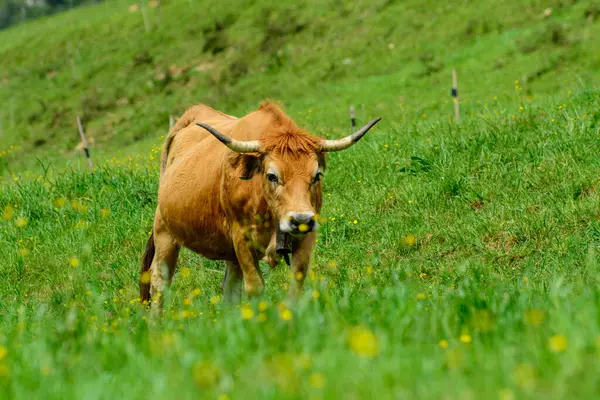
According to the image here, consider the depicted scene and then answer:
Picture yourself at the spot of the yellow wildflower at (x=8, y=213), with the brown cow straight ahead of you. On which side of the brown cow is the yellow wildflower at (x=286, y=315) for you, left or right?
right

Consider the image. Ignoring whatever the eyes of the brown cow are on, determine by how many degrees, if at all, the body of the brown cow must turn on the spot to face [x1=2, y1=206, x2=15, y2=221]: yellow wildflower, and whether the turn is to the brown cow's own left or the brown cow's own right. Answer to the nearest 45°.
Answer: approximately 180°

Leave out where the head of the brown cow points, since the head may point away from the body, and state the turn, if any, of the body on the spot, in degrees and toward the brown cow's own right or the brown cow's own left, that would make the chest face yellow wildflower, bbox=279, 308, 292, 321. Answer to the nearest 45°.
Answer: approximately 45° to the brown cow's own right

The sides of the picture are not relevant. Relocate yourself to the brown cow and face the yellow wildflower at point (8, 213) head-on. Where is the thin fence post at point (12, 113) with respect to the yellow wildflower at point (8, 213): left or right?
right

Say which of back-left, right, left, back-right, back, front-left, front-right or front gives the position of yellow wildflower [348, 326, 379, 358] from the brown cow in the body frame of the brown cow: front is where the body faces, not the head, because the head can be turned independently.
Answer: front-right

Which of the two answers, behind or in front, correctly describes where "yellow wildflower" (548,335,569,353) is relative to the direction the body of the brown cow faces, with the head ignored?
in front

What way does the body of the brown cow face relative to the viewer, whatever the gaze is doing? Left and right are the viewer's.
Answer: facing the viewer and to the right of the viewer
